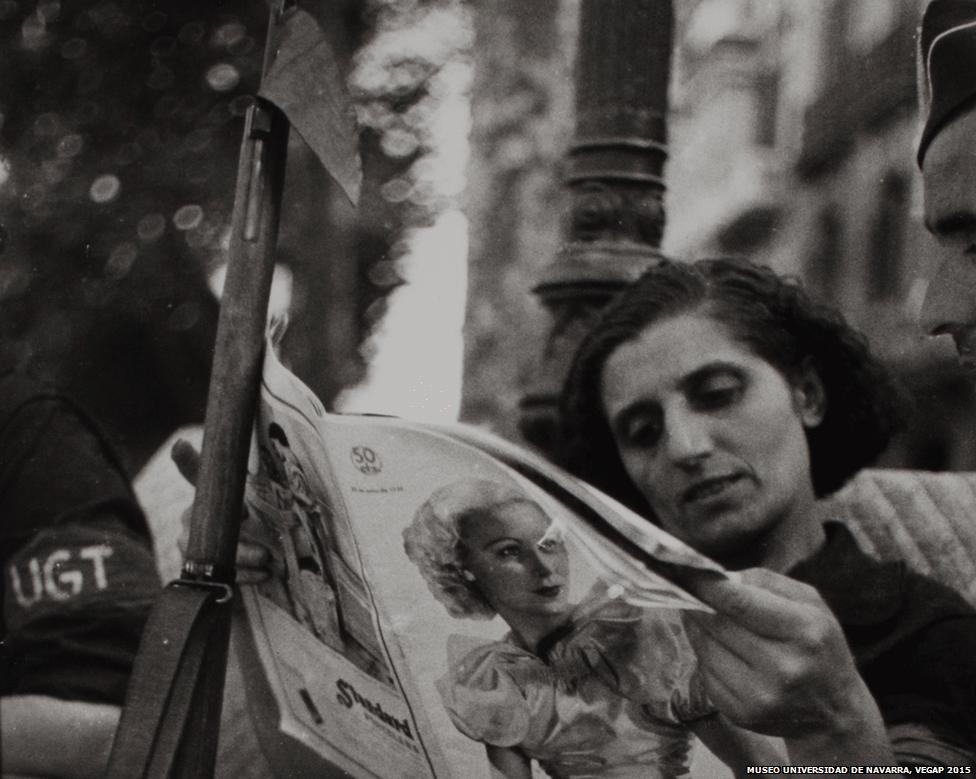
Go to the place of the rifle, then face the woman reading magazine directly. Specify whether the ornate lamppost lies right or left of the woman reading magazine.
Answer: left

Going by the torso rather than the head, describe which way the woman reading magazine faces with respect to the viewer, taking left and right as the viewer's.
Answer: facing the viewer and to the left of the viewer

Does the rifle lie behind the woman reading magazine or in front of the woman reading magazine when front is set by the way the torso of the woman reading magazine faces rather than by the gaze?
in front

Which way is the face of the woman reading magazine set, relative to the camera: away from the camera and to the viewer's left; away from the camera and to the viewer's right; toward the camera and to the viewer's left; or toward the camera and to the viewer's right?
toward the camera and to the viewer's left
